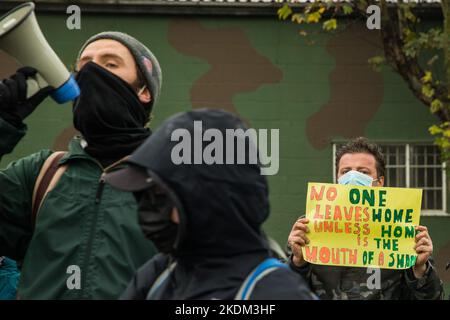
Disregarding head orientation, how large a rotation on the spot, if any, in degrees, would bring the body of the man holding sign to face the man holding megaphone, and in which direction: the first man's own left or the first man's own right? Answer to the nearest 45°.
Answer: approximately 45° to the first man's own right

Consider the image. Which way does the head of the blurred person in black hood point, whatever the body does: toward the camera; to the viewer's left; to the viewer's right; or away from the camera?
to the viewer's left

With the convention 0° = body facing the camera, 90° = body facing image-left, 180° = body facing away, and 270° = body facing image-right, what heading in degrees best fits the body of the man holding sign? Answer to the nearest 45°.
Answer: approximately 0°

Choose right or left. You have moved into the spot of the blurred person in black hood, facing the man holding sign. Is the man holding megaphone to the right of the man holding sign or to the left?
left
